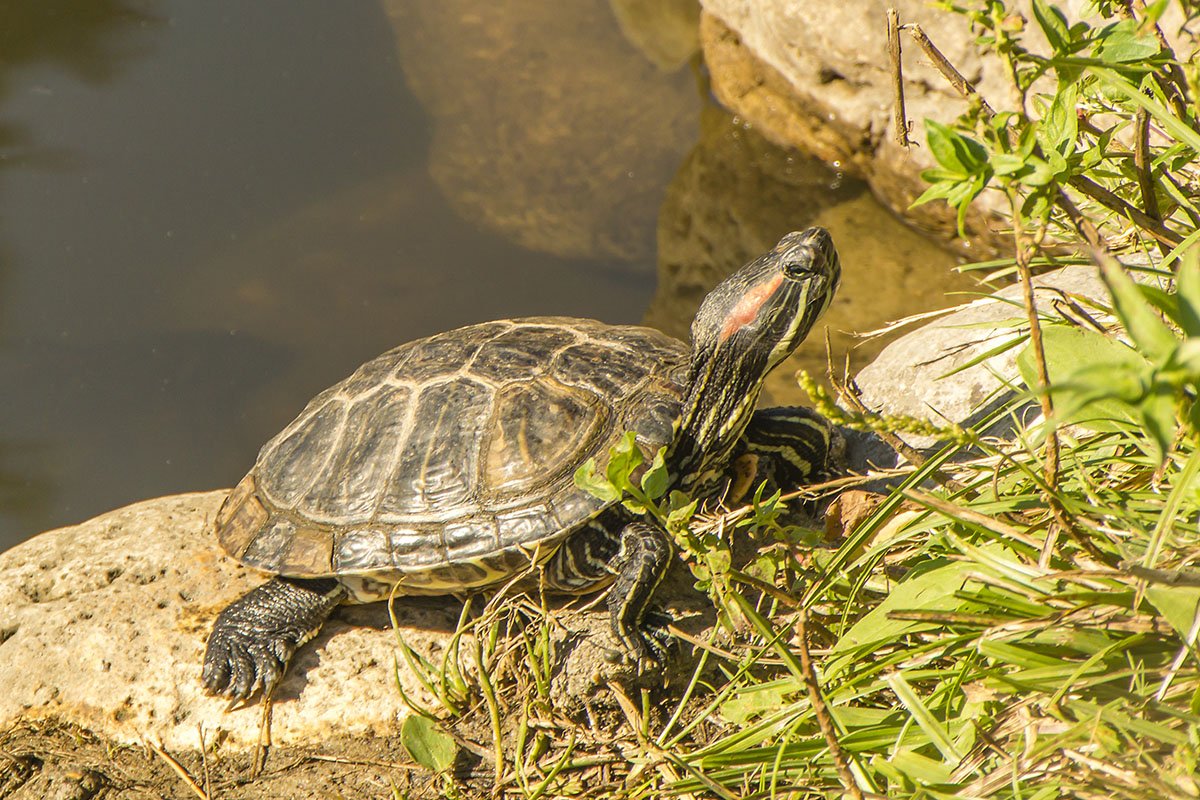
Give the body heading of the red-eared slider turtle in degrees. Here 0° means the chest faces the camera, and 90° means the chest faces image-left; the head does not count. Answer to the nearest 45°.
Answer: approximately 270°

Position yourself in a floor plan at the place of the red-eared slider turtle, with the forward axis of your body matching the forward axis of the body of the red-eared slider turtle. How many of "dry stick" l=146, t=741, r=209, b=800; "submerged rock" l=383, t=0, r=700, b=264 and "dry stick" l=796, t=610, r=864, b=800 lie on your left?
1

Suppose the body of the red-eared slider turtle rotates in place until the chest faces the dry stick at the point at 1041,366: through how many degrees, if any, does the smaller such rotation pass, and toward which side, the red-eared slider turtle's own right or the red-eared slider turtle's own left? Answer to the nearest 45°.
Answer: approximately 45° to the red-eared slider turtle's own right
